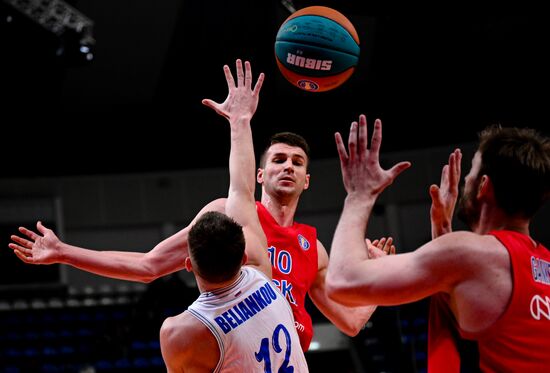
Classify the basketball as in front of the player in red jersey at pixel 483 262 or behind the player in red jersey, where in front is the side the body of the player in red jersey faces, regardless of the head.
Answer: in front

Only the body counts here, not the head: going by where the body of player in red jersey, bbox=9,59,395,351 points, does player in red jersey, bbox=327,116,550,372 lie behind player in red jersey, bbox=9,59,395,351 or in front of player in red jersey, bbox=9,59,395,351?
in front

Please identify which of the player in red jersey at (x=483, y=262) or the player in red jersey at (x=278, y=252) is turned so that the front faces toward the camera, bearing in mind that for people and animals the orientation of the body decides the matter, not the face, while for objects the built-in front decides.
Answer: the player in red jersey at (x=278, y=252)

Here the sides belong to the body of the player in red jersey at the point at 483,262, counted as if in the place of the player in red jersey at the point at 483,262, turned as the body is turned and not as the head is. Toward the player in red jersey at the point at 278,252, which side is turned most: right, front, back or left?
front

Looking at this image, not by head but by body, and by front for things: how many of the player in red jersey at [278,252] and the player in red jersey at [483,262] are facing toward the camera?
1

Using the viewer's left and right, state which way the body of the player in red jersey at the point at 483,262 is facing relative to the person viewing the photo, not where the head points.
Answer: facing away from the viewer and to the left of the viewer

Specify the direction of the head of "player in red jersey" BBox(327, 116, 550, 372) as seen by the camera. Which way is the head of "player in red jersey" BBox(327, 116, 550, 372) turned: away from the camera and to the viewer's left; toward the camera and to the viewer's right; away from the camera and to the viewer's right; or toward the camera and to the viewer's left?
away from the camera and to the viewer's left

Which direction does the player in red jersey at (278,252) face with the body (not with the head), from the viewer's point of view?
toward the camera
